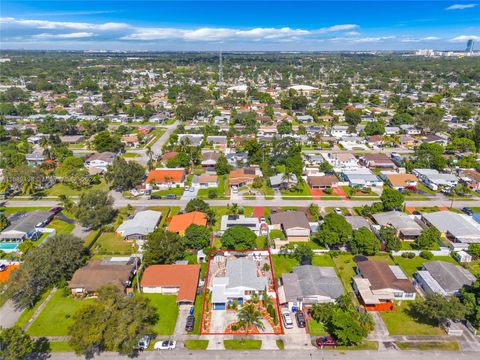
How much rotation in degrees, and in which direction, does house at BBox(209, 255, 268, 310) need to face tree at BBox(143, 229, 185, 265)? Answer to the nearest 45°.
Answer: approximately 135° to its right

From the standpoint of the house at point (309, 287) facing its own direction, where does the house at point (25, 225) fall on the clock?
the house at point (25, 225) is roughly at 3 o'clock from the house at point (309, 287).

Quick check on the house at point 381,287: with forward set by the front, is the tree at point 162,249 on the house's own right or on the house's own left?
on the house's own right

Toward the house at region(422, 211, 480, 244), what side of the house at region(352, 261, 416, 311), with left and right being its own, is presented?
back

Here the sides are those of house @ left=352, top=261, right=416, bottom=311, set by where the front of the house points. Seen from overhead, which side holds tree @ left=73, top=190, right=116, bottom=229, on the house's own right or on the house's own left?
on the house's own right

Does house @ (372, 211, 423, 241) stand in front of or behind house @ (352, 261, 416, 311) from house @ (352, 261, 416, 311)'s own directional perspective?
behind

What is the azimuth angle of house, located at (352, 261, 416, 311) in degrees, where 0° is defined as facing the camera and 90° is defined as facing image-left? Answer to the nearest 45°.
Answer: approximately 0°

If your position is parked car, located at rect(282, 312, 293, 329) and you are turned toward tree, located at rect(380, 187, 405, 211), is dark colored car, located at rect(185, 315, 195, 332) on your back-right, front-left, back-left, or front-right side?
back-left

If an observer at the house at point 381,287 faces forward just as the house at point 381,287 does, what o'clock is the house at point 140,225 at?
the house at point 140,225 is roughly at 3 o'clock from the house at point 381,287.

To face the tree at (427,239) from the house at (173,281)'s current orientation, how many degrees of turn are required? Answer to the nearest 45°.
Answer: approximately 90° to its left

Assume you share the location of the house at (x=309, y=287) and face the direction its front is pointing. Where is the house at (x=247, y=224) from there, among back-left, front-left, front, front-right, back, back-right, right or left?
back-right

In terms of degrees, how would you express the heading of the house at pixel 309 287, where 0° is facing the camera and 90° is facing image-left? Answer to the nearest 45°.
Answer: approximately 0°
